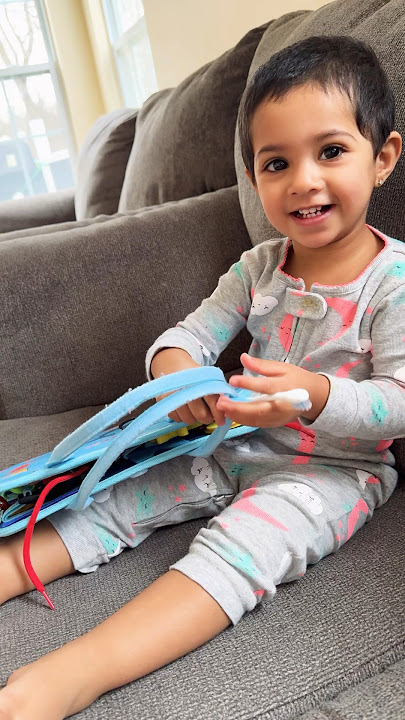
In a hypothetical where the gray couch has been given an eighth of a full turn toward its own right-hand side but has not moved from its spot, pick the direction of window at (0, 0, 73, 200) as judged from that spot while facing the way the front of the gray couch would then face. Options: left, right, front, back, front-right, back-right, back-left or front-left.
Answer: right

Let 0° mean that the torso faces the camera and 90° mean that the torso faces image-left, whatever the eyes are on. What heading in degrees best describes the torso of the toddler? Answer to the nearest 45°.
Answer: approximately 45°

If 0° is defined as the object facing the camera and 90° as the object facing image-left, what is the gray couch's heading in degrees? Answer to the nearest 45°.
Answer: approximately 45°

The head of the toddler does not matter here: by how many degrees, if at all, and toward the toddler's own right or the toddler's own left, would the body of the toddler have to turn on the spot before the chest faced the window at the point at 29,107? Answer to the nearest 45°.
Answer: approximately 135° to the toddler's own right
